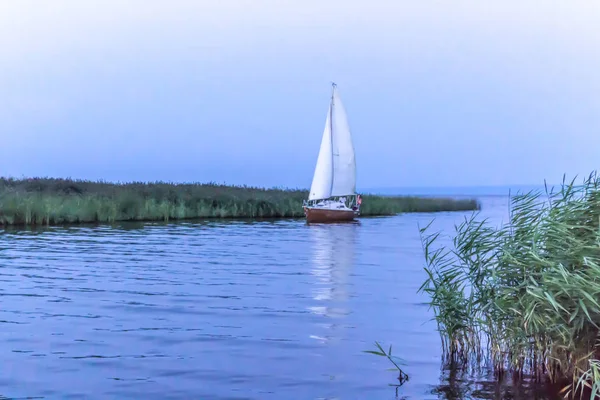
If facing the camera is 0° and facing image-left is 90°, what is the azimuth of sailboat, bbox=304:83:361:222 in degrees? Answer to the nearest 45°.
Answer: approximately 45°
